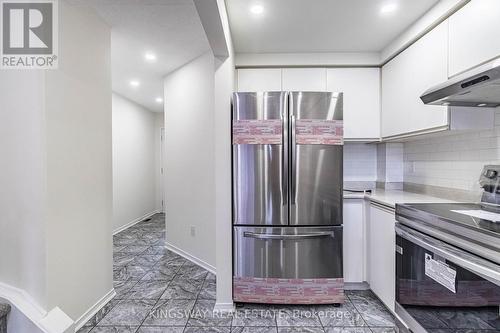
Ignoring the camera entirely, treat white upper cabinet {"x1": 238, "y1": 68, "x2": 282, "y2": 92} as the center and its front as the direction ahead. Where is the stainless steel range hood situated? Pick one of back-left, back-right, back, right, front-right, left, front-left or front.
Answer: front-left

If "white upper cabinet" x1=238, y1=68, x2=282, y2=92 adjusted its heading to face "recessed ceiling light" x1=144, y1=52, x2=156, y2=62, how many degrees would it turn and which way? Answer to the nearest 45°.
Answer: approximately 90° to its right

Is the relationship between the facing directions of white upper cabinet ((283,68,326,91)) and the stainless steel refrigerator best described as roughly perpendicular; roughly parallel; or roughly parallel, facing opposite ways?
roughly parallel

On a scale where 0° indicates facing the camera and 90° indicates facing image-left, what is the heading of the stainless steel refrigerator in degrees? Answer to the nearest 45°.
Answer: approximately 0°

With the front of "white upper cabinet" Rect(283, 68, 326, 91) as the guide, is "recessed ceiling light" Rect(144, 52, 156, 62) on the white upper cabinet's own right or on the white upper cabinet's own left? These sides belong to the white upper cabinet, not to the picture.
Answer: on the white upper cabinet's own right

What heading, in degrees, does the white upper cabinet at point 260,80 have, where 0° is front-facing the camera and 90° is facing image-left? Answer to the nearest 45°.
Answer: approximately 0°

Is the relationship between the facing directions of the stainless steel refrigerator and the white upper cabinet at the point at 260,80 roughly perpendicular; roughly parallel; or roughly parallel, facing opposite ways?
roughly parallel

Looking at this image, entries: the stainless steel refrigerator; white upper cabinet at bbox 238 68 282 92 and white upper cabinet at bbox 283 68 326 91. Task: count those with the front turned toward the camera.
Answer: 3

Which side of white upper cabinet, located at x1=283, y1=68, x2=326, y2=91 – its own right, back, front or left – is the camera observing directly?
front
